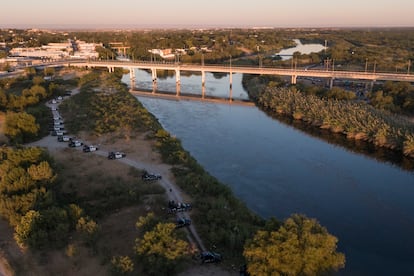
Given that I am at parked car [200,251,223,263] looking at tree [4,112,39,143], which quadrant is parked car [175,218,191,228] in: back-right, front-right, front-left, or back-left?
front-right

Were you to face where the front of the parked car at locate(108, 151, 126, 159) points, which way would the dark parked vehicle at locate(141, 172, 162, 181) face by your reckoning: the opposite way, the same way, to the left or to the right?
the same way

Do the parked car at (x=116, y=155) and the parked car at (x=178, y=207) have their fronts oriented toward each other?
no

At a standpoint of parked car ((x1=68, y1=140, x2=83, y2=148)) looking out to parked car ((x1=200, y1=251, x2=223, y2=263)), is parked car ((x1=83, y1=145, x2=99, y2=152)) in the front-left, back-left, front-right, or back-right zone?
front-left

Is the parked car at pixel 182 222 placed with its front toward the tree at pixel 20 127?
no

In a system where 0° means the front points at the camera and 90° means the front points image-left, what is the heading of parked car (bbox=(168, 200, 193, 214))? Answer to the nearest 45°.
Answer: approximately 270°

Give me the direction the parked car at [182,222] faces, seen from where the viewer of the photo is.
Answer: facing to the right of the viewer

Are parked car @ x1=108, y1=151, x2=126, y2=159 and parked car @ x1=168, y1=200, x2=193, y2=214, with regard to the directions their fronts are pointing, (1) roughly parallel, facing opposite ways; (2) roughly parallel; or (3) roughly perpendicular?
roughly parallel

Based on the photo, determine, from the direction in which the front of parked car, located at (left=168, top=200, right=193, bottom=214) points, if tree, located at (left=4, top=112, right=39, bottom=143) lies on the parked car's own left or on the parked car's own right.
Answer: on the parked car's own left

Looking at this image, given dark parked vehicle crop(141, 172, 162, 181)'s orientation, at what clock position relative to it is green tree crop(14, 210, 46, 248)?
The green tree is roughly at 4 o'clock from the dark parked vehicle.

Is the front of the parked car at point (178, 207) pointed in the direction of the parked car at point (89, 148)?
no

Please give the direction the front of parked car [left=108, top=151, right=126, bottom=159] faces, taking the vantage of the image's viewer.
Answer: facing to the right of the viewer
